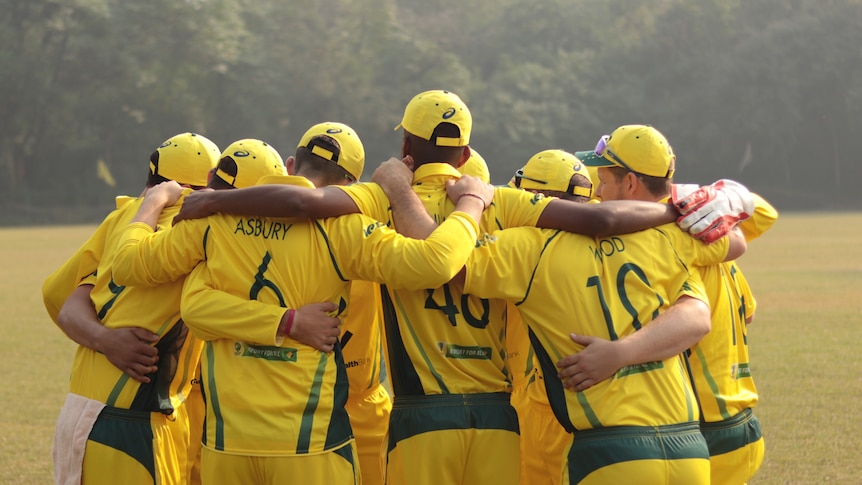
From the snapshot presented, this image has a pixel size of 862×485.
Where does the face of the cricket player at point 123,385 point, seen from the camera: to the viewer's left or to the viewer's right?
to the viewer's right

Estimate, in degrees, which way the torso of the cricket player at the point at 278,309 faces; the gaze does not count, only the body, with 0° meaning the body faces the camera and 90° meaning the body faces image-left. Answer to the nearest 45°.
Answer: approximately 180°

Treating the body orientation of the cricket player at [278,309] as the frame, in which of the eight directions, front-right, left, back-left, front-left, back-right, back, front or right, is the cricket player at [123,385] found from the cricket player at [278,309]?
front-left

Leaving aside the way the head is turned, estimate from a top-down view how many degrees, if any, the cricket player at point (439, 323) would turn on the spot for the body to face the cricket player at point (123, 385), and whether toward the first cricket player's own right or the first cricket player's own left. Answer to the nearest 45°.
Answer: approximately 90° to the first cricket player's own left

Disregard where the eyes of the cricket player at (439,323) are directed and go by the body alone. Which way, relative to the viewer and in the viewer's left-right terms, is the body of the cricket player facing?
facing away from the viewer
